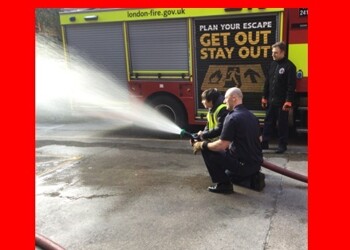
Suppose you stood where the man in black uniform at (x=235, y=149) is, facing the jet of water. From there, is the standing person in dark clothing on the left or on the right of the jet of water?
right

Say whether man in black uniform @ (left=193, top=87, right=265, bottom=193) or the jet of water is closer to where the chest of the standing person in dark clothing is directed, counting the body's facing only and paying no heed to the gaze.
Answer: the man in black uniform

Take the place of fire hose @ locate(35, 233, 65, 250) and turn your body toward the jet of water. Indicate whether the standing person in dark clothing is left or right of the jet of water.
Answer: right

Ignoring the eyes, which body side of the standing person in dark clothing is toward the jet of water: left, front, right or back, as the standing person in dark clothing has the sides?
right

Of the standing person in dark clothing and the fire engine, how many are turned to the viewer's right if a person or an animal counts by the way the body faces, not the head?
1

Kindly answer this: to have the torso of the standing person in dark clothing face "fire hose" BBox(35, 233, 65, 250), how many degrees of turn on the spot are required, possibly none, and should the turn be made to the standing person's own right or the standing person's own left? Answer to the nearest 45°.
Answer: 0° — they already face it

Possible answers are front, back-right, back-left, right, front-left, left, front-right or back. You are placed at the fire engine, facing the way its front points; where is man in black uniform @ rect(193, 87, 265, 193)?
right

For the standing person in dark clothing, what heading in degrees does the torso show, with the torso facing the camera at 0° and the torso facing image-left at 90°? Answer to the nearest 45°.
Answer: approximately 45°

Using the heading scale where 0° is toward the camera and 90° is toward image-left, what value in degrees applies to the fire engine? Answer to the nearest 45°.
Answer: approximately 270°

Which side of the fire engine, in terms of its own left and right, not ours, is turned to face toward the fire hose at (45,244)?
right

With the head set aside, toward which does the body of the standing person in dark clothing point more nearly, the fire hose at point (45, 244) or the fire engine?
the fire hose

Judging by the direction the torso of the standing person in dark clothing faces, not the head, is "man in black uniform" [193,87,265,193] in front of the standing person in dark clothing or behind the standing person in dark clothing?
in front
